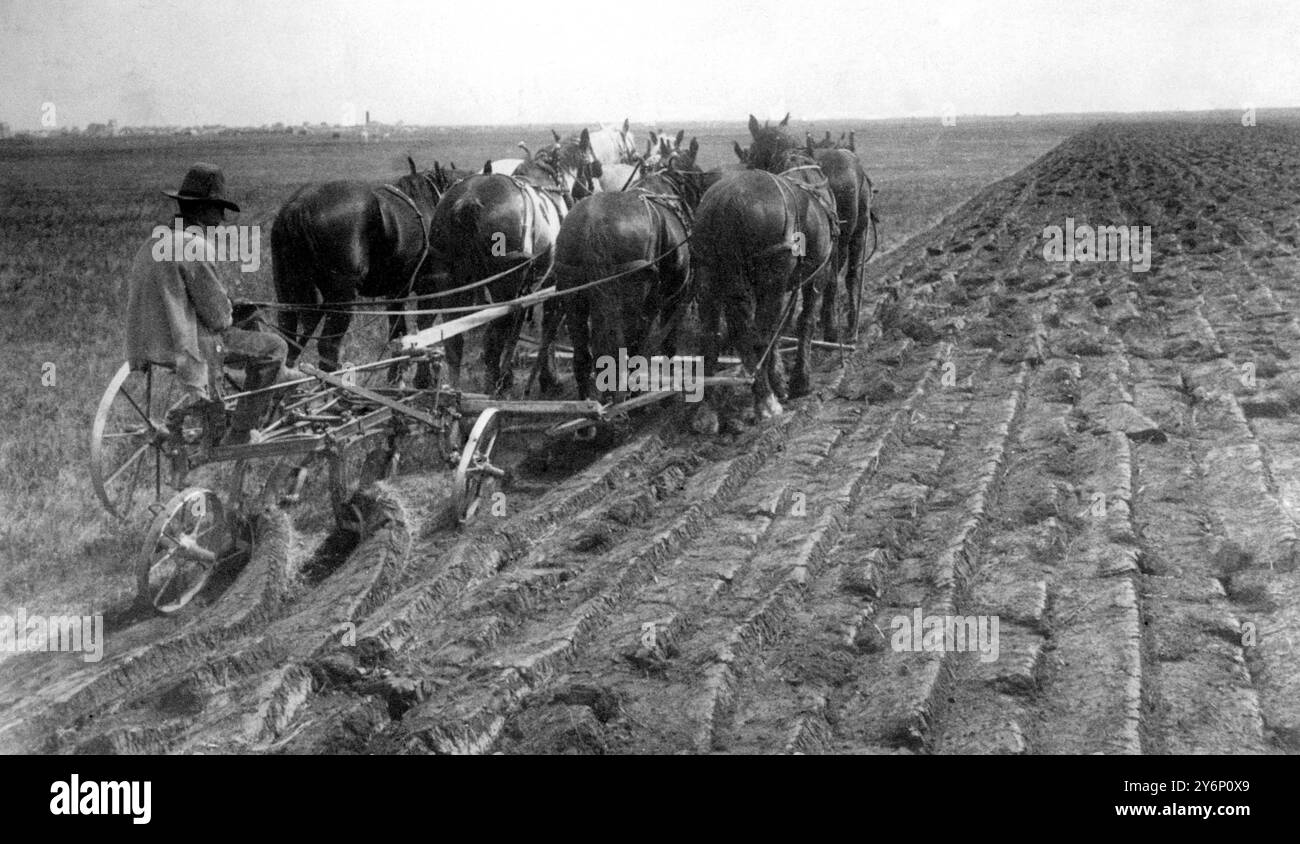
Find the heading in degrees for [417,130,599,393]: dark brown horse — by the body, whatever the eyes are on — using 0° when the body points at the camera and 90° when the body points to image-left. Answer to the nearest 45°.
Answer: approximately 225°

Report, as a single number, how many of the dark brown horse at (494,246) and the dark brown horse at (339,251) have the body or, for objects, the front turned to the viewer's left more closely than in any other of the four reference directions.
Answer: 0

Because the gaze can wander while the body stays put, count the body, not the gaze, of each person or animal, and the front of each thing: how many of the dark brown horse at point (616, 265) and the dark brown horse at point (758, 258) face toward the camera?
0

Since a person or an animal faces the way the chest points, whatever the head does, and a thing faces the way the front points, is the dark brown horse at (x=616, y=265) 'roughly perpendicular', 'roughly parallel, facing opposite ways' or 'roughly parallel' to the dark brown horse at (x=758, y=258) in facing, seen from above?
roughly parallel

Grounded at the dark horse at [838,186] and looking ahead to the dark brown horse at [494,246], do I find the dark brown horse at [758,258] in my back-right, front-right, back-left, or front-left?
front-left

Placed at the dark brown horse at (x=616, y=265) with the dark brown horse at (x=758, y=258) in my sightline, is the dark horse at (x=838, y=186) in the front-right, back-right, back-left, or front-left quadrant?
front-left

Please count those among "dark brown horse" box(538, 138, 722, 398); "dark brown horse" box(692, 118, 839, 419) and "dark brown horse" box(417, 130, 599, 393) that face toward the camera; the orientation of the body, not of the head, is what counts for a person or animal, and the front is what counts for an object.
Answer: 0

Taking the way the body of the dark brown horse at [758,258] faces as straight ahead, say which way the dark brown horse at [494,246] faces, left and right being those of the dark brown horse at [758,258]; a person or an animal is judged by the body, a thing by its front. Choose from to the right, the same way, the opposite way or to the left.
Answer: the same way

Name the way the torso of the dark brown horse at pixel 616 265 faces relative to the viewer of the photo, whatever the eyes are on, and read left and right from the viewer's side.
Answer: facing away from the viewer and to the right of the viewer

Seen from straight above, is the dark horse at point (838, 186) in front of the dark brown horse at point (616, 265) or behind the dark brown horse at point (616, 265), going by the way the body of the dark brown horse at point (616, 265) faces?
in front

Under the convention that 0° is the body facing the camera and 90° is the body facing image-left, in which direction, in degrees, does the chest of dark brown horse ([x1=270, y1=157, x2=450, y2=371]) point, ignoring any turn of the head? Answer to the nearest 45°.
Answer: approximately 225°

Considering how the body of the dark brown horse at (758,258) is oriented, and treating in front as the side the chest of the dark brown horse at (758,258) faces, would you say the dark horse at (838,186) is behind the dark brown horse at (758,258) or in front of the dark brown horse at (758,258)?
in front

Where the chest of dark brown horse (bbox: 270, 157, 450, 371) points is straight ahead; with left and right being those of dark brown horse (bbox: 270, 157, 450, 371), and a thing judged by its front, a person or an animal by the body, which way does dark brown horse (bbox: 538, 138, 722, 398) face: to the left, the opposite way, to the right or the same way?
the same way

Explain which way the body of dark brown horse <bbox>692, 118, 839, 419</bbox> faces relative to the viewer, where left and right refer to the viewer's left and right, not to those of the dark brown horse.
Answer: facing away from the viewer and to the right of the viewer
